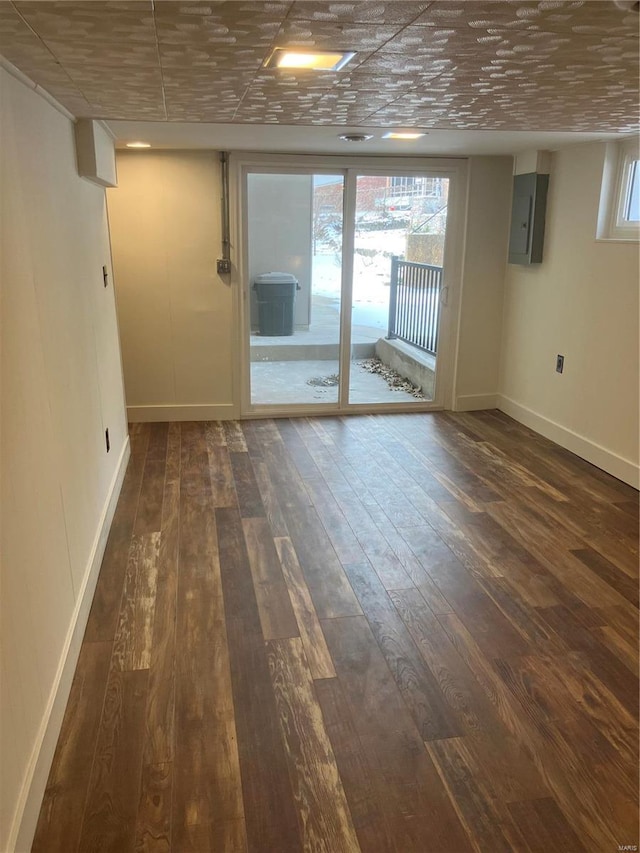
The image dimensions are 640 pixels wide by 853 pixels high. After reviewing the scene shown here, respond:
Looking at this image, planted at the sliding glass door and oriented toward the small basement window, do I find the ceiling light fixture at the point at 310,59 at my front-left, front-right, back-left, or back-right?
front-right

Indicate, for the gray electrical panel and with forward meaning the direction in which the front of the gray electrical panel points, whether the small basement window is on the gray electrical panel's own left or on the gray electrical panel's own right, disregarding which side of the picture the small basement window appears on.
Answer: on the gray electrical panel's own left

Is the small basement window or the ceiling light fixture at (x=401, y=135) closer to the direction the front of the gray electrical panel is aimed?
the ceiling light fixture

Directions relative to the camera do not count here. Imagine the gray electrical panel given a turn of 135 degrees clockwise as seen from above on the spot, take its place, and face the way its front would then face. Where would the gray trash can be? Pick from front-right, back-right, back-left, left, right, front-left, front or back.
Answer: left

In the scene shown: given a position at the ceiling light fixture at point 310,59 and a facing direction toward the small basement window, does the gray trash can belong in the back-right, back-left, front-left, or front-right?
front-left

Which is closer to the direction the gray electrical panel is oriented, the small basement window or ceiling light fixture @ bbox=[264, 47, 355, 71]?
the ceiling light fixture

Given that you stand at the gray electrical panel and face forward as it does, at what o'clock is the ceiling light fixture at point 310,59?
The ceiling light fixture is roughly at 11 o'clock from the gray electrical panel.

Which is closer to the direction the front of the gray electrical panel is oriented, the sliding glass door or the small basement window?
the sliding glass door

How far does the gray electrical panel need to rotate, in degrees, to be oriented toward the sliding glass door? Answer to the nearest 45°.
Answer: approximately 45° to its right

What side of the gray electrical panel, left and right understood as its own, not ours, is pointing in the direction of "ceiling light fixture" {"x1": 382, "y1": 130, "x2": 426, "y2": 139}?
front
